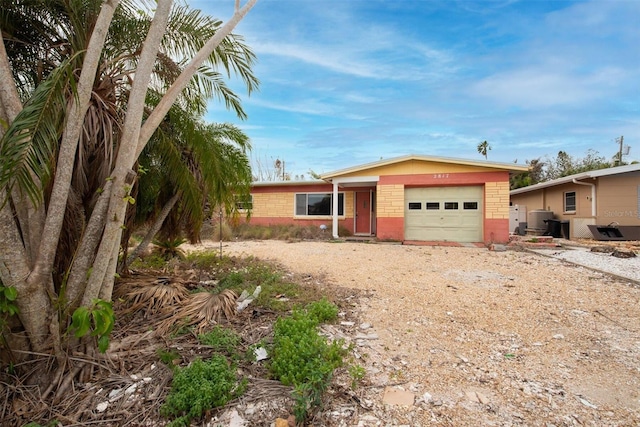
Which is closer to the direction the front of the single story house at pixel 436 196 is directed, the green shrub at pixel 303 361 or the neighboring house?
the green shrub

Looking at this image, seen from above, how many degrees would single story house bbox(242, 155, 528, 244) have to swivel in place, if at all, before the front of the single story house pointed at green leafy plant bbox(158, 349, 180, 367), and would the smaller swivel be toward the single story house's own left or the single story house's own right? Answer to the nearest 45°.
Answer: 0° — it already faces it

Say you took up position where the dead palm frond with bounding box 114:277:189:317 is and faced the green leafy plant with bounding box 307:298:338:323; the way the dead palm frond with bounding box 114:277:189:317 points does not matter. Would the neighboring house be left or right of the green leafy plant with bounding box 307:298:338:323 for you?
left

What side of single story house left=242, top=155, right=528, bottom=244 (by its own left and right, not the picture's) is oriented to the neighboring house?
left

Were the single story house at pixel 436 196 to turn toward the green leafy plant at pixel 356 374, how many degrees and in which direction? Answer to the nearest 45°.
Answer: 0° — it already faces it

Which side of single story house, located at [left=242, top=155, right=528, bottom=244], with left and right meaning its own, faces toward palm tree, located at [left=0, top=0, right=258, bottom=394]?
front

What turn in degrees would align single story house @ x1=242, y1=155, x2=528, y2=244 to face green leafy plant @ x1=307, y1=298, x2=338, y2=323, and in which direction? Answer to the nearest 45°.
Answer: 0° — it already faces it

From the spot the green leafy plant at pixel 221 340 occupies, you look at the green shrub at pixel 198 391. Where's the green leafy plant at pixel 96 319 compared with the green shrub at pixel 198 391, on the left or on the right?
right

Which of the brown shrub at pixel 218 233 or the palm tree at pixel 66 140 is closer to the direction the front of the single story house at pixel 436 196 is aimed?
the palm tree

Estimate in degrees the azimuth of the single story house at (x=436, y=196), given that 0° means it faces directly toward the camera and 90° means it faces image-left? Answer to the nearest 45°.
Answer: approximately 0°

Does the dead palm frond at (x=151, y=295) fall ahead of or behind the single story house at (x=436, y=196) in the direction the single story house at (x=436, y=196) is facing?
ahead
